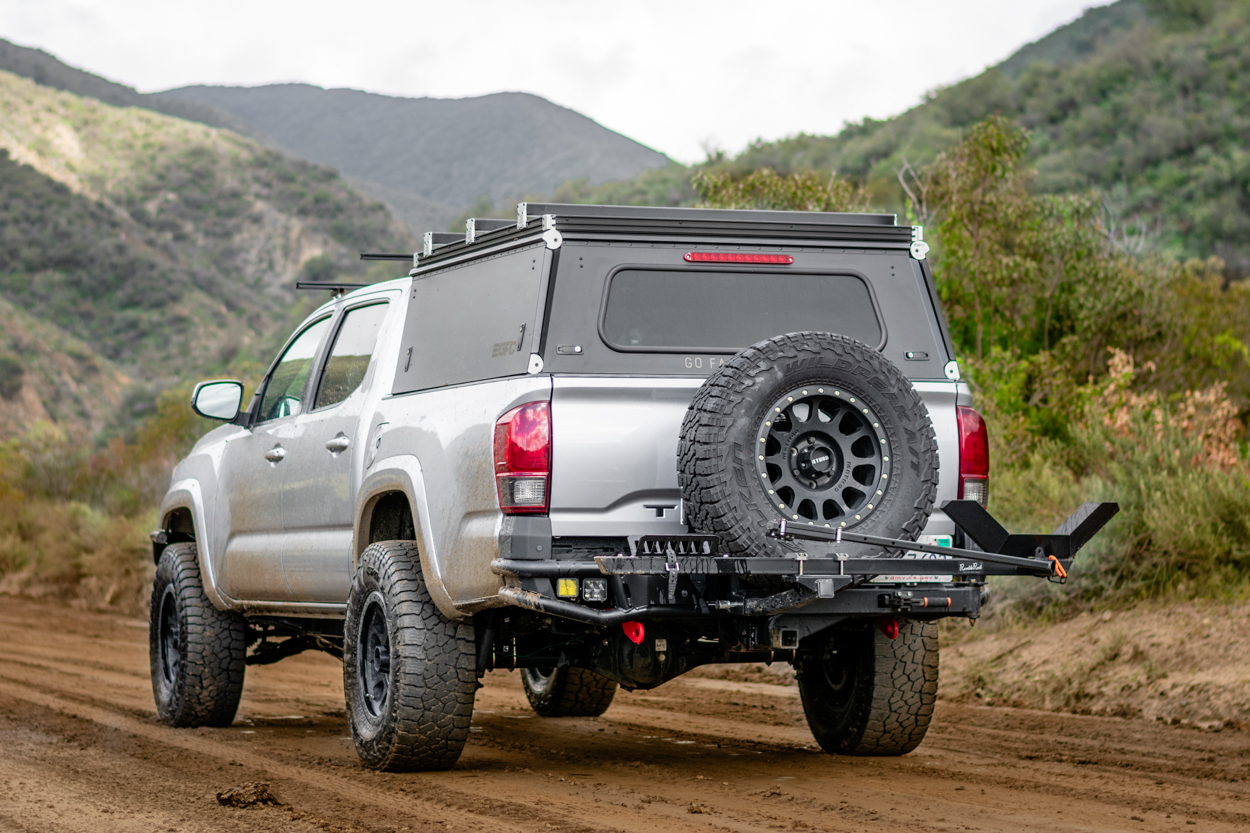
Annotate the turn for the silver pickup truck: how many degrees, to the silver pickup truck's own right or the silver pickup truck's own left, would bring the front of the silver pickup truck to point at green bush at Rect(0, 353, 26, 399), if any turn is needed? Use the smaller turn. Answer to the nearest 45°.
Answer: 0° — it already faces it

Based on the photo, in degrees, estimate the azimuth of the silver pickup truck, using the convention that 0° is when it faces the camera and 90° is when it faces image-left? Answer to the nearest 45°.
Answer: approximately 135°
